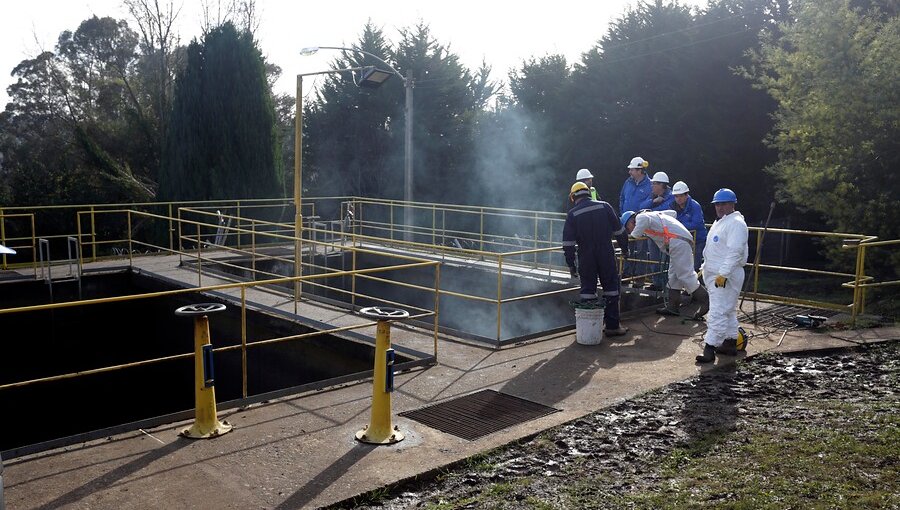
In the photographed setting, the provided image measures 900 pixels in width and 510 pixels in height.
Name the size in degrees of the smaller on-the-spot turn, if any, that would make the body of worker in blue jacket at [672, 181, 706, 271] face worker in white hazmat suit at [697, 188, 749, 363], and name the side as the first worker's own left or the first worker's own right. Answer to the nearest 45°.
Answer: approximately 45° to the first worker's own left

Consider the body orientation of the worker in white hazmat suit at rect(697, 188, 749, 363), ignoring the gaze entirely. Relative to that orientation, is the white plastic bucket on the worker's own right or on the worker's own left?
on the worker's own right

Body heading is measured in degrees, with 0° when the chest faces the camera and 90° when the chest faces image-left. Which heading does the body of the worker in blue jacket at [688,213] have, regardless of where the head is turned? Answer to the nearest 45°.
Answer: approximately 45°

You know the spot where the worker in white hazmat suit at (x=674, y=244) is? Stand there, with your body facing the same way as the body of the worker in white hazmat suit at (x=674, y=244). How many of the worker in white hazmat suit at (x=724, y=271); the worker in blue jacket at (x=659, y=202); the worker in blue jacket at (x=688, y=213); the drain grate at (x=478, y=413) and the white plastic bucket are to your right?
2

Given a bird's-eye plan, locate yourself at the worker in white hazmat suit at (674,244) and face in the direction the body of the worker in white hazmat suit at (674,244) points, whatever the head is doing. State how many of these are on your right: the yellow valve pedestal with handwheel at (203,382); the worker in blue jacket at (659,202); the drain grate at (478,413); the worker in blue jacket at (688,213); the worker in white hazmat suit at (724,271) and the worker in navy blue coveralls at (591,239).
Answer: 2

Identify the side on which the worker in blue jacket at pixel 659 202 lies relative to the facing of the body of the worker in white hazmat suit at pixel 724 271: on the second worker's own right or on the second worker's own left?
on the second worker's own right

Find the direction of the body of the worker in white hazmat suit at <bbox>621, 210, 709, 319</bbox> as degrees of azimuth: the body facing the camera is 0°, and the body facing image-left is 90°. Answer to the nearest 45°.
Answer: approximately 90°

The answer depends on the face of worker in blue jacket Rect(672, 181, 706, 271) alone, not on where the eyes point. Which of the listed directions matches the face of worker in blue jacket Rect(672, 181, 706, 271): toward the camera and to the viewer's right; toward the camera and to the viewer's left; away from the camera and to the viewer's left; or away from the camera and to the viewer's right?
toward the camera and to the viewer's left

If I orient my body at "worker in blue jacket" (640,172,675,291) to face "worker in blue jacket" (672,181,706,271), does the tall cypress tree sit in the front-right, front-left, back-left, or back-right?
back-left

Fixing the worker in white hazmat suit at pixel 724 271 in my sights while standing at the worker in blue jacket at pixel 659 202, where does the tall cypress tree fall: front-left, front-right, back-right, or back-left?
back-right

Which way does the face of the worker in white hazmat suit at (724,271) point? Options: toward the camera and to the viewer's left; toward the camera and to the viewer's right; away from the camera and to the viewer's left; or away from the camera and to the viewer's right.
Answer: toward the camera and to the viewer's left
